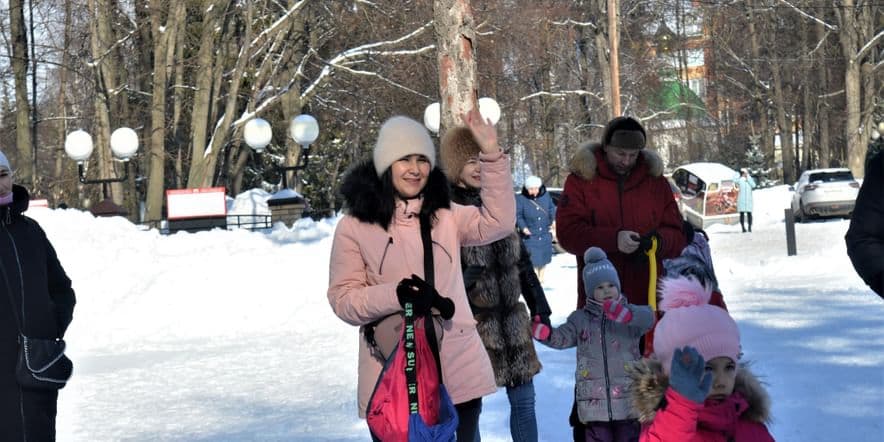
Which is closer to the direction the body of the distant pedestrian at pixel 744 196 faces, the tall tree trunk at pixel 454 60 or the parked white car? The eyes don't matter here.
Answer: the tall tree trunk

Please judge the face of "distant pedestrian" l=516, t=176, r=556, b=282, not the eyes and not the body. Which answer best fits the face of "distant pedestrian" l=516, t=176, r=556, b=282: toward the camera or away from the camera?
toward the camera

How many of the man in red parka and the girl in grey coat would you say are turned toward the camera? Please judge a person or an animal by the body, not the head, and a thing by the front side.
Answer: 2

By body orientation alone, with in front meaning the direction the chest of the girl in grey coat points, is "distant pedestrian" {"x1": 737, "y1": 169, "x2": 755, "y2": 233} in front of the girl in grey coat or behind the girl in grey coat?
behind

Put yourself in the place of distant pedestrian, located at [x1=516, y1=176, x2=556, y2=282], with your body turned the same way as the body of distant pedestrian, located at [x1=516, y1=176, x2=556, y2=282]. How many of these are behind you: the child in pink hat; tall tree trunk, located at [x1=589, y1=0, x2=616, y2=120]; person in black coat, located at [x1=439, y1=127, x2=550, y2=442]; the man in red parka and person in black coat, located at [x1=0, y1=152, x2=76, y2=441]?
1

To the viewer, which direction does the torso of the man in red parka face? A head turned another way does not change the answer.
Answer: toward the camera

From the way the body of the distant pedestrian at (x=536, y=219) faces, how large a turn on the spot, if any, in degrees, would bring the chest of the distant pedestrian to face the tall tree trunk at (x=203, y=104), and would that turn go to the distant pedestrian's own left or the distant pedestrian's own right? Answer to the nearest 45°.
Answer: approximately 135° to the distant pedestrian's own right

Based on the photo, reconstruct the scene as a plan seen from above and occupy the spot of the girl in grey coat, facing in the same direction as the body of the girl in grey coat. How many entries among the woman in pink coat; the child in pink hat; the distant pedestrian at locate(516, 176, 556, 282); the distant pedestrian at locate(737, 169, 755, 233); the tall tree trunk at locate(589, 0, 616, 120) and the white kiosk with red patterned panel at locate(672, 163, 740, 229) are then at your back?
4

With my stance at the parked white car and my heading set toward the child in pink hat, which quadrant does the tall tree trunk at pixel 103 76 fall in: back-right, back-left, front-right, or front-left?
front-right

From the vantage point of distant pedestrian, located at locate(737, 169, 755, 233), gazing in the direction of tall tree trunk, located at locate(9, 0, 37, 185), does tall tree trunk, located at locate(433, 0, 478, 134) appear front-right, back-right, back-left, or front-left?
front-left

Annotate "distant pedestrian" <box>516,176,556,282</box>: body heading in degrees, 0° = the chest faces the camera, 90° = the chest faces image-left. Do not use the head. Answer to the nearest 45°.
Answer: approximately 0°
